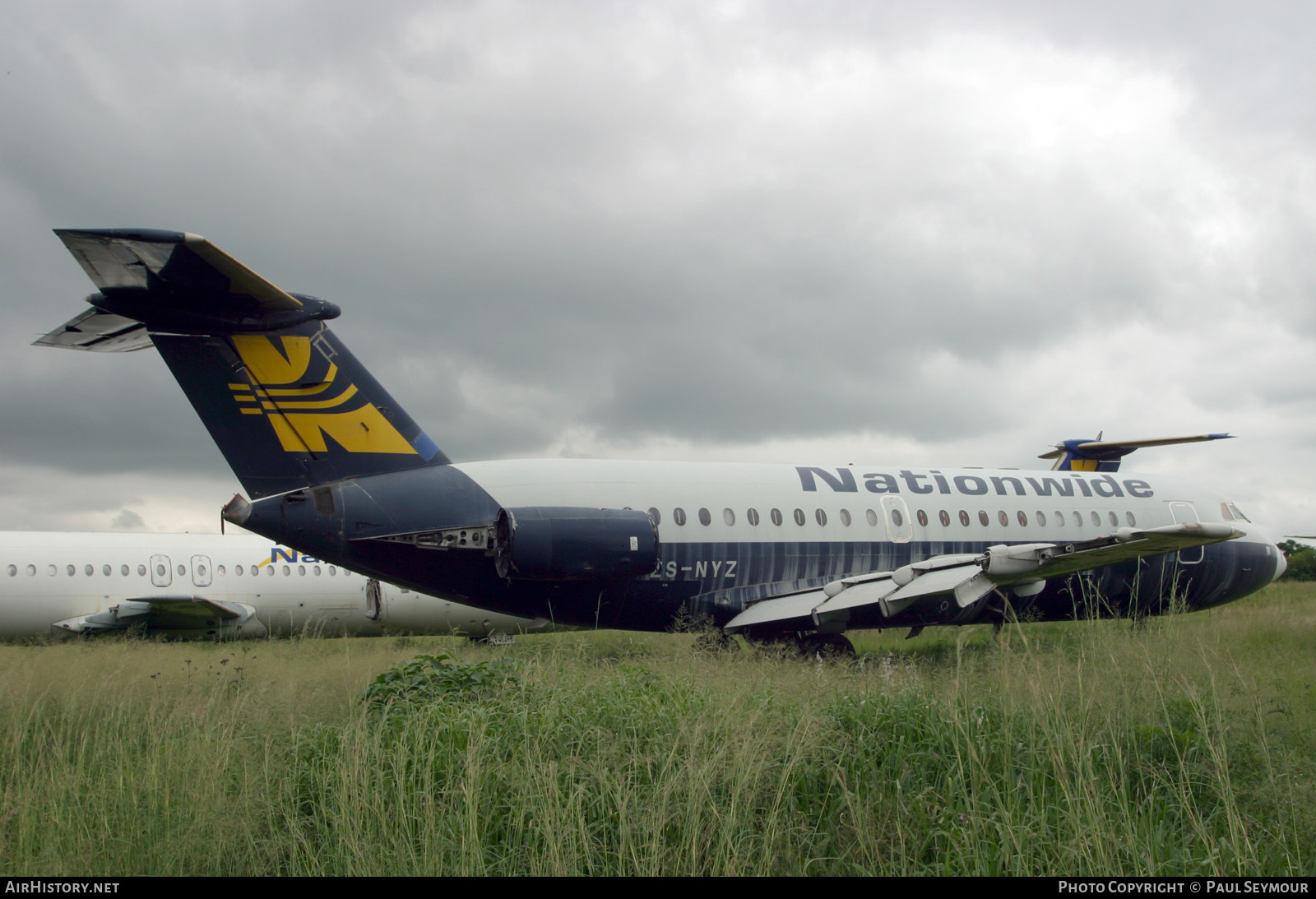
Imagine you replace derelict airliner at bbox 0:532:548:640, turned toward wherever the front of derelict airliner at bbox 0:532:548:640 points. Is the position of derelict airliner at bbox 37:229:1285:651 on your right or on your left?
on your right

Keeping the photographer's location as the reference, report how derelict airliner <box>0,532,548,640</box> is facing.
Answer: facing to the right of the viewer
